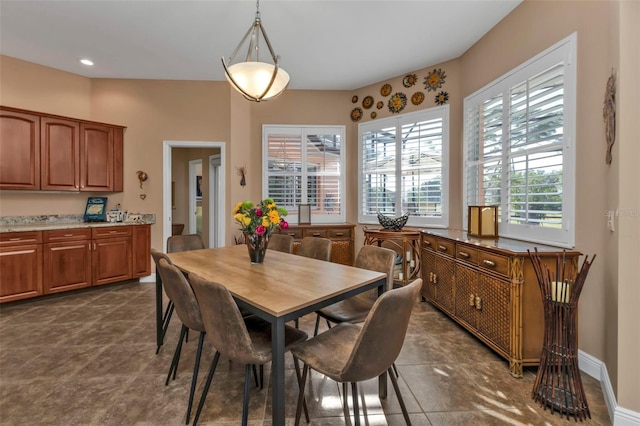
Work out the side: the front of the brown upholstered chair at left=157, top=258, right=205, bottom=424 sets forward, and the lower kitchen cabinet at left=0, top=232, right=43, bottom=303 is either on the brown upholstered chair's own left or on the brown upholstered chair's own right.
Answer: on the brown upholstered chair's own left

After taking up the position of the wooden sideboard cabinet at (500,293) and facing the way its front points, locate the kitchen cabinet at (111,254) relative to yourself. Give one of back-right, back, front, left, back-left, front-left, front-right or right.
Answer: front-right

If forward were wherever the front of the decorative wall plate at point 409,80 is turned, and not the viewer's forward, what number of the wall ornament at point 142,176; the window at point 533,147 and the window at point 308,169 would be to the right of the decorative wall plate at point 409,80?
2

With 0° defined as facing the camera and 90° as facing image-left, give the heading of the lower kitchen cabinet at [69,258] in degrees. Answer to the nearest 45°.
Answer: approximately 315°

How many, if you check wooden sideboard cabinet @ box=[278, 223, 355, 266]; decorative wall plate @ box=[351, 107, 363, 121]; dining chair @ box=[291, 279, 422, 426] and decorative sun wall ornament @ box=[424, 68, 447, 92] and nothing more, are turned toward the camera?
3

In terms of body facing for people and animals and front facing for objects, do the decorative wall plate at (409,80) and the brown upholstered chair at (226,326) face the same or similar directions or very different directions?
very different directions

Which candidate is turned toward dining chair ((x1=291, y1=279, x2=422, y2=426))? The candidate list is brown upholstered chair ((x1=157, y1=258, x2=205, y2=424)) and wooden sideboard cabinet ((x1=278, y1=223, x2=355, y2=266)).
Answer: the wooden sideboard cabinet

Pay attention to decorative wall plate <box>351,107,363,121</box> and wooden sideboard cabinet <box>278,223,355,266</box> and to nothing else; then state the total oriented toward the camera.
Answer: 2

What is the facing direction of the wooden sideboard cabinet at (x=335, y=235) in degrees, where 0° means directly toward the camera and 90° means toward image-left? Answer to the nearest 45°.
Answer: approximately 0°
